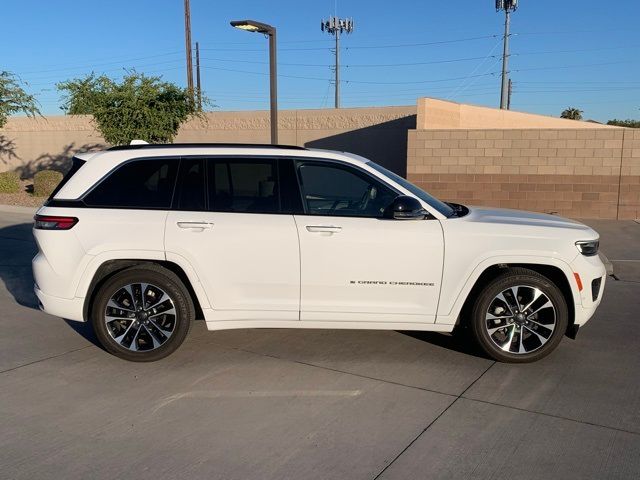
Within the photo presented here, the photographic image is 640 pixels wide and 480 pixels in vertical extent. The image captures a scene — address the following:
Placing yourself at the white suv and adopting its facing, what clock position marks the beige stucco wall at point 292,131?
The beige stucco wall is roughly at 9 o'clock from the white suv.

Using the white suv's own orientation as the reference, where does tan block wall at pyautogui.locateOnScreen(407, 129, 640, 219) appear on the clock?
The tan block wall is roughly at 10 o'clock from the white suv.

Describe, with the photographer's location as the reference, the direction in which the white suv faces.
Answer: facing to the right of the viewer

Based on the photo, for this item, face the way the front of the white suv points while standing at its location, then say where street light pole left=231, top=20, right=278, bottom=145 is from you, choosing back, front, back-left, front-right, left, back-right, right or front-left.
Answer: left

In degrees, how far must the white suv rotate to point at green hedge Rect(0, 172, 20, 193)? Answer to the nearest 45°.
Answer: approximately 135° to its left

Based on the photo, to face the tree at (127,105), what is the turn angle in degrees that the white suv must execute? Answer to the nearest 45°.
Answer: approximately 135° to its left

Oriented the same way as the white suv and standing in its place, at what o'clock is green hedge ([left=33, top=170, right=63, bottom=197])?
The green hedge is roughly at 8 o'clock from the white suv.

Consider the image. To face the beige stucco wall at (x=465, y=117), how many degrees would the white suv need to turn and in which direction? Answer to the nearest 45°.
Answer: approximately 90° to its left

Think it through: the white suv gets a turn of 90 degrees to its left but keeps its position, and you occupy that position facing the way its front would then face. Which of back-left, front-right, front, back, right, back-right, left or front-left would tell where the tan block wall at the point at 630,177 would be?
front-right

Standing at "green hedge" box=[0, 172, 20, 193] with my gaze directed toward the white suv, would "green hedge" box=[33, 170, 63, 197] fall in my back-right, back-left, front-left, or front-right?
front-left
